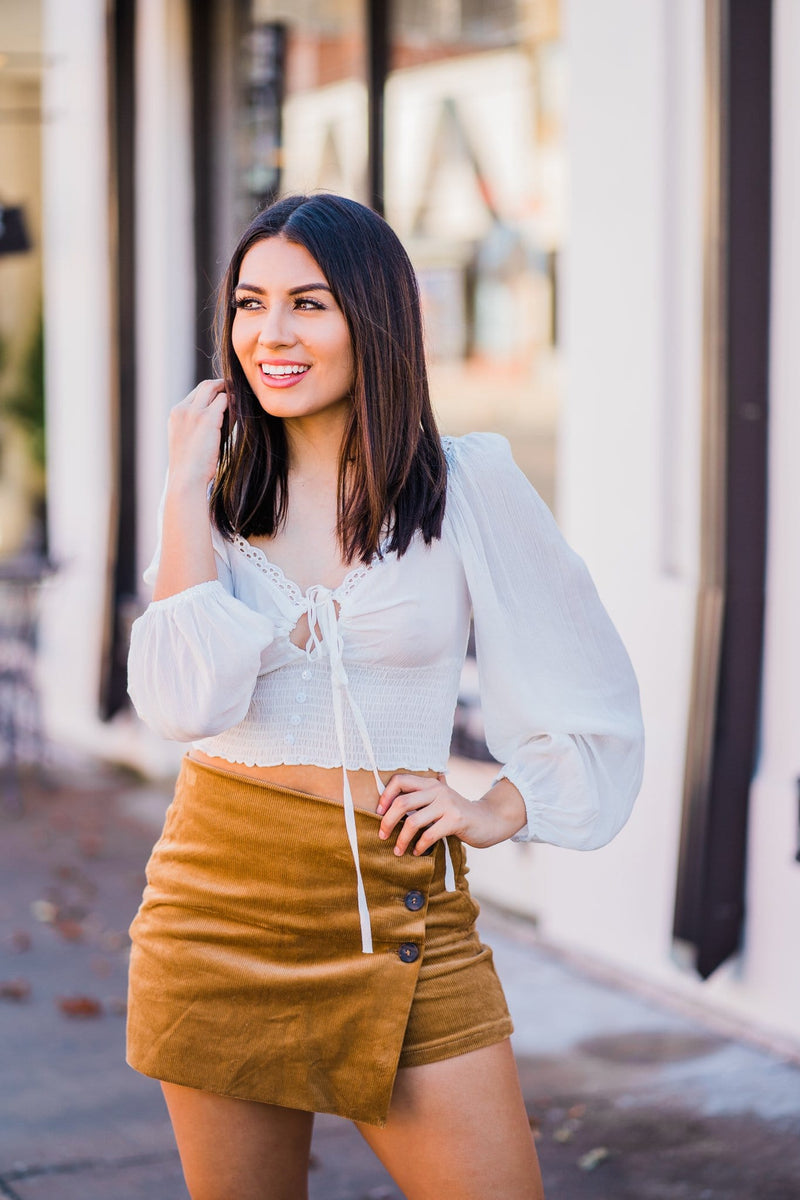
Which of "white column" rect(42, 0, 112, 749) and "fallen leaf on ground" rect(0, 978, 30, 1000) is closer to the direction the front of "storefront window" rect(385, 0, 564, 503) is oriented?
the fallen leaf on ground

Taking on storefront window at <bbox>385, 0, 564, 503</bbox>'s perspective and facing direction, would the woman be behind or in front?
in front

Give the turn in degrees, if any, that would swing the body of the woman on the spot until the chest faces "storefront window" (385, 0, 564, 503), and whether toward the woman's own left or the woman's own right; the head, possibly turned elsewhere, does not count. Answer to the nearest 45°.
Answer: approximately 135° to the woman's own right

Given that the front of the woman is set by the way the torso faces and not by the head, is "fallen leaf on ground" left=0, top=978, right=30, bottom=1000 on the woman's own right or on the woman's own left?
on the woman's own right

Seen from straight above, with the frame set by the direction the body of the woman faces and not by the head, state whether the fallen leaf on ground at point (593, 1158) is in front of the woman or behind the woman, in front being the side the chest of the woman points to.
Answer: behind

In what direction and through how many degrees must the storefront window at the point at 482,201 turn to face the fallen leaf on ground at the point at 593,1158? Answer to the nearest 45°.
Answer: approximately 45° to its left

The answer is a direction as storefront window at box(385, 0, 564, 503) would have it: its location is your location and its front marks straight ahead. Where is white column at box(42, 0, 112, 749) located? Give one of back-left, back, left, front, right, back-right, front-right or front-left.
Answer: right

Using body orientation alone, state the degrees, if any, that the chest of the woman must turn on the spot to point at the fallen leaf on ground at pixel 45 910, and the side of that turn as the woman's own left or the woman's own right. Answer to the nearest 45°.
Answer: approximately 135° to the woman's own right

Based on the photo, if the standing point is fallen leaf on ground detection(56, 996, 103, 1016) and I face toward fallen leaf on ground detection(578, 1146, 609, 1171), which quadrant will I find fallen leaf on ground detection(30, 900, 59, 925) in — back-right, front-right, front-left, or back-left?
back-left

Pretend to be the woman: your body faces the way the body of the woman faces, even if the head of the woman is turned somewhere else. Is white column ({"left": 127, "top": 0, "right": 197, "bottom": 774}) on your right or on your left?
on your right

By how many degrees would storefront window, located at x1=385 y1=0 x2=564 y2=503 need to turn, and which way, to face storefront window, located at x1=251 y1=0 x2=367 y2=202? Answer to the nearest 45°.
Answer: approximately 90° to its right

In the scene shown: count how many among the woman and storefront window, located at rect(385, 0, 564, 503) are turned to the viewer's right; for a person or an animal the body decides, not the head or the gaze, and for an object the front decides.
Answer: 0

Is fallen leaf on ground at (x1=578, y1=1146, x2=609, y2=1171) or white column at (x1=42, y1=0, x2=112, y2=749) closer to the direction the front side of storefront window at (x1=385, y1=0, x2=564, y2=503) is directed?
the fallen leaf on ground
